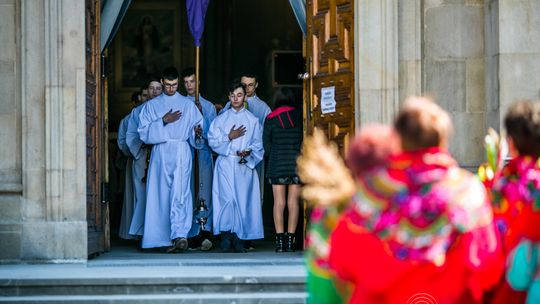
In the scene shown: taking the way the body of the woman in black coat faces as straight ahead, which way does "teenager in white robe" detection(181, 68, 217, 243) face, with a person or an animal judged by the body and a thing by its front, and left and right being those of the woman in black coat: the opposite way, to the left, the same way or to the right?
the opposite way

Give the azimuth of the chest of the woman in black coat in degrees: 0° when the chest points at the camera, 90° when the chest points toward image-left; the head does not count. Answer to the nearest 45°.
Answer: approximately 180°

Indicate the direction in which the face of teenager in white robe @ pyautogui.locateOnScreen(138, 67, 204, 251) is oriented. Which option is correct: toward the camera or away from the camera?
toward the camera

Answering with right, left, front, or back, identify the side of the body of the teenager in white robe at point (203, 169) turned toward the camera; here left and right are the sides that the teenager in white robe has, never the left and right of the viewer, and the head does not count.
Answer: front

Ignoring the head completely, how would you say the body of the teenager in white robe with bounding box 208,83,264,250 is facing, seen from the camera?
toward the camera

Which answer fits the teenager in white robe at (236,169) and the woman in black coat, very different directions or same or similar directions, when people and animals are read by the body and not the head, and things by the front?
very different directions

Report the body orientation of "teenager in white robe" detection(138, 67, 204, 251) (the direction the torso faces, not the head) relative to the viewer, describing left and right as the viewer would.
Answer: facing the viewer

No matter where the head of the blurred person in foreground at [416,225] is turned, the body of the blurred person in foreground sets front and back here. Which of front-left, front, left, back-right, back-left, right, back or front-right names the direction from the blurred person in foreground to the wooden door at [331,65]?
front

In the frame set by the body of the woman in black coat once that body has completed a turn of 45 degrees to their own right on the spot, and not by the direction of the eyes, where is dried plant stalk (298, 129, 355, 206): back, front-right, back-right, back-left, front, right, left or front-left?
back-right

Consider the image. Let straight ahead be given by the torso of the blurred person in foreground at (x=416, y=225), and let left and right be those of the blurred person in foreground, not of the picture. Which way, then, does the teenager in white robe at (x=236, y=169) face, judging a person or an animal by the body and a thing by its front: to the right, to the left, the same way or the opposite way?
the opposite way

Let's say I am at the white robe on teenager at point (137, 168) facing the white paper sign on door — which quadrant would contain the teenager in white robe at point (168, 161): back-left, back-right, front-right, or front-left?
front-right

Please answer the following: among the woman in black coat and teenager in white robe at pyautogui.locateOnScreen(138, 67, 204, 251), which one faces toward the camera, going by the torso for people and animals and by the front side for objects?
the teenager in white robe

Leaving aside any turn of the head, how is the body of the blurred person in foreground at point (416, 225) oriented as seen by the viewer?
away from the camera

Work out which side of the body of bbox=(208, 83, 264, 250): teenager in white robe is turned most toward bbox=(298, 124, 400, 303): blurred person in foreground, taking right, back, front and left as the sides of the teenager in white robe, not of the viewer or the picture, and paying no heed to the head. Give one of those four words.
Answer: front
